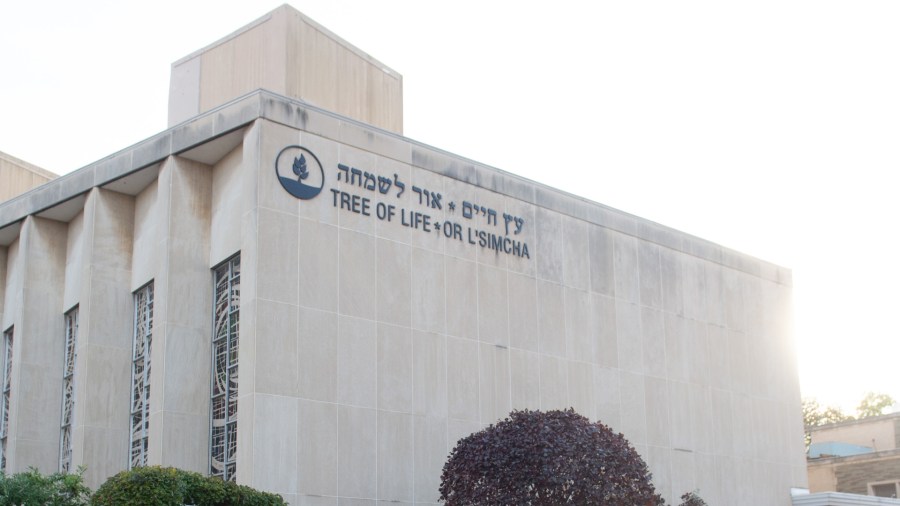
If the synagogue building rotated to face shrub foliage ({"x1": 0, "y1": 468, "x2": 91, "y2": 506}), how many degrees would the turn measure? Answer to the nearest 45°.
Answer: approximately 90° to its right

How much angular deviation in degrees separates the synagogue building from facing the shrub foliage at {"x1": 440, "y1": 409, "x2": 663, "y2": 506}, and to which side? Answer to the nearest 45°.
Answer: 0° — it already faces it

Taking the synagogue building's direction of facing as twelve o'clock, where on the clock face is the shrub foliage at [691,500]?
The shrub foliage is roughly at 10 o'clock from the synagogue building.

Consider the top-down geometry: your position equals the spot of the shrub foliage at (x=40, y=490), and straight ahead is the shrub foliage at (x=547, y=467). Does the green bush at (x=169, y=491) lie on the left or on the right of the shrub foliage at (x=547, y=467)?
right
